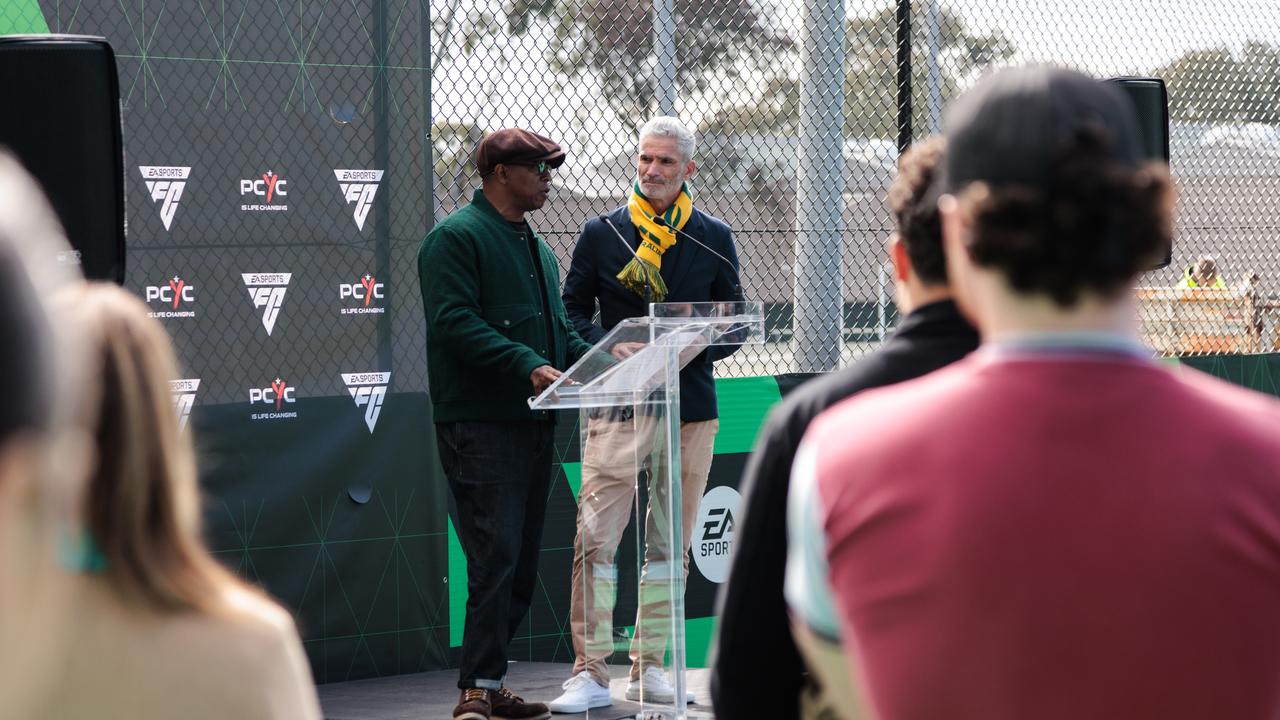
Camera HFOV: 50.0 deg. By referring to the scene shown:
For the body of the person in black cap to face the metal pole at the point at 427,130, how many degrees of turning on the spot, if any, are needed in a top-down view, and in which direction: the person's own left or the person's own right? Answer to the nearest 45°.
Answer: approximately 45° to the person's own left

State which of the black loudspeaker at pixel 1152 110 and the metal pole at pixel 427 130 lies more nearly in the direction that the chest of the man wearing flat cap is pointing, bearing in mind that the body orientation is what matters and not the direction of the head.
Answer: the black loudspeaker

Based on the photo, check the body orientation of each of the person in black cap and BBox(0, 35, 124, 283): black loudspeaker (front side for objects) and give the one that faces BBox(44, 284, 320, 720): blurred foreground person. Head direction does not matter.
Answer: the black loudspeaker

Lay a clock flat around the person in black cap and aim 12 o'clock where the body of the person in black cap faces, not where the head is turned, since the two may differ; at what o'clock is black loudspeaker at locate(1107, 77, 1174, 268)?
The black loudspeaker is roughly at 12 o'clock from the person in black cap.

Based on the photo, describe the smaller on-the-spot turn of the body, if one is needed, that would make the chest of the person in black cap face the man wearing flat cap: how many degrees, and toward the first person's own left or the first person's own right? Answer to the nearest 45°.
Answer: approximately 45° to the first person's own left

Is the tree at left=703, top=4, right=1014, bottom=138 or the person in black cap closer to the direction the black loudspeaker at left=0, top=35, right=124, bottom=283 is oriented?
the person in black cap

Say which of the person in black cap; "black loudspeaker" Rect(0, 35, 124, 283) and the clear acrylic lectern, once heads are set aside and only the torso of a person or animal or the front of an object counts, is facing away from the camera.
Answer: the person in black cap

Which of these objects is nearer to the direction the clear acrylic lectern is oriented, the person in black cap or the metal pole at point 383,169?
the person in black cap

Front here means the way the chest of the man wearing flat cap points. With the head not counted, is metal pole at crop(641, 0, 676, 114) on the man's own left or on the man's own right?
on the man's own left

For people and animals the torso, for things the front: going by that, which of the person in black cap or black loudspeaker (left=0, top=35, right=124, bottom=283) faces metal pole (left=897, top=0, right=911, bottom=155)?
the person in black cap

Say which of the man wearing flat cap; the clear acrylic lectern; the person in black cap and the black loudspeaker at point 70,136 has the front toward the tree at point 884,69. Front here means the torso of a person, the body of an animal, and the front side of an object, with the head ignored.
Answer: the person in black cap

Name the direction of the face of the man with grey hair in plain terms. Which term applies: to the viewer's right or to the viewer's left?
to the viewer's left

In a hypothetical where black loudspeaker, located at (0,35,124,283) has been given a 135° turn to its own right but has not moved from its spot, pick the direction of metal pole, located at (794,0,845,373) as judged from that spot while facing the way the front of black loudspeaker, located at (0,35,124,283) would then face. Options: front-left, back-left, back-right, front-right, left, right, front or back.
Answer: right

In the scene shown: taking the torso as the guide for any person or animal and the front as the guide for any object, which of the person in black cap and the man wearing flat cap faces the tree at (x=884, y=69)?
the person in black cap

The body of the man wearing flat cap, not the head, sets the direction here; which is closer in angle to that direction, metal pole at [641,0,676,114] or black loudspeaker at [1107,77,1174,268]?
the black loudspeaker

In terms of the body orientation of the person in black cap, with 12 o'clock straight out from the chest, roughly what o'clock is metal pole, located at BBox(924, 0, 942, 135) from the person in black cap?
The metal pole is roughly at 12 o'clock from the person in black cap.
